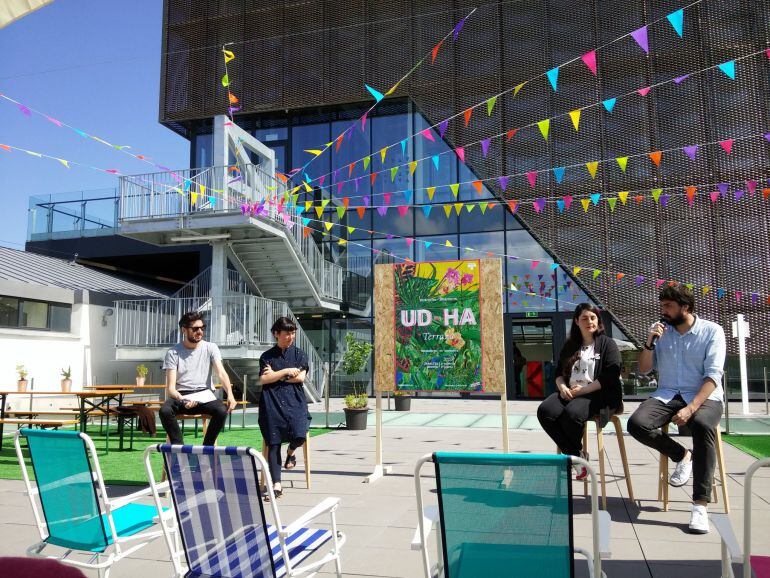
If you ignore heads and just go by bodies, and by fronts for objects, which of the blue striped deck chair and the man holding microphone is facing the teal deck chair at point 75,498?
the man holding microphone

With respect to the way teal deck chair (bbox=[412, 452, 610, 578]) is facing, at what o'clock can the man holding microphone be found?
The man holding microphone is roughly at 1 o'clock from the teal deck chair.

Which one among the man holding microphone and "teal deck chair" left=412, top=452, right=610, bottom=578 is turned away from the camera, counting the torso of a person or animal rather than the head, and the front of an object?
the teal deck chair

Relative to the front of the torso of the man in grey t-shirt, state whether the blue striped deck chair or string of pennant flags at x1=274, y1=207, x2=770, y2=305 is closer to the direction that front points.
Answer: the blue striped deck chair

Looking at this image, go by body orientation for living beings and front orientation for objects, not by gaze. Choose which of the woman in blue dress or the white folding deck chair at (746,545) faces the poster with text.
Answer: the white folding deck chair

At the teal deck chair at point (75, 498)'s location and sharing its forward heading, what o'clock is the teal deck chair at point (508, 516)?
the teal deck chair at point (508, 516) is roughly at 3 o'clock from the teal deck chair at point (75, 498).

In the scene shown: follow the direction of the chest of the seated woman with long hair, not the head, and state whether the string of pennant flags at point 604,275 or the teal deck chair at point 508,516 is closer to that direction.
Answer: the teal deck chair

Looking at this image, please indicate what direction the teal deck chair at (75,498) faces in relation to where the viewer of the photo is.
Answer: facing away from the viewer and to the right of the viewer

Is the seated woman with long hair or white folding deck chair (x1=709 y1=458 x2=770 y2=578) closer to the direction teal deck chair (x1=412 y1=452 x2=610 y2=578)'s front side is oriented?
the seated woman with long hair

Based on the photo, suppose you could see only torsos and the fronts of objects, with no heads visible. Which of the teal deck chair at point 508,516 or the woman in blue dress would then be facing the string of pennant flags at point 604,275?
the teal deck chair

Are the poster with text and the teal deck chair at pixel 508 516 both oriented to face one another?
yes

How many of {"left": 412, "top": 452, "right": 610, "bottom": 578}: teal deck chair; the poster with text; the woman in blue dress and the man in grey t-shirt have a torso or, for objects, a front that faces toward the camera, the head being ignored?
3
